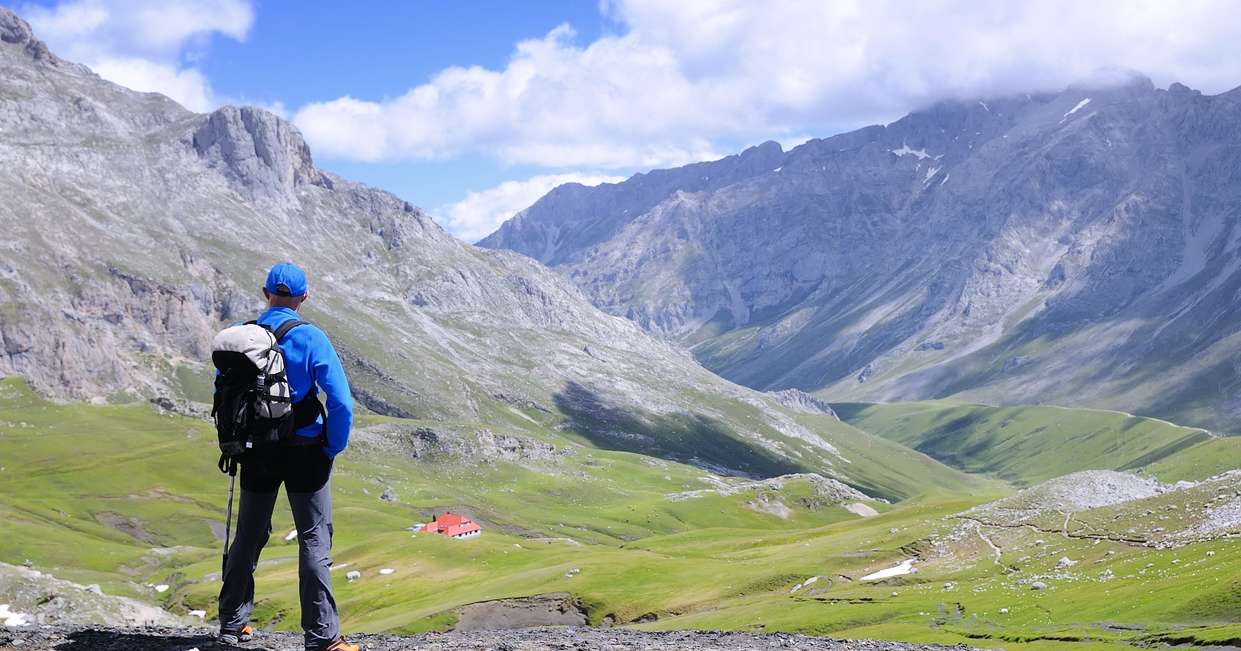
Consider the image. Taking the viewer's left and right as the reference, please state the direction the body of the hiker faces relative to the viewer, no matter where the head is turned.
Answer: facing away from the viewer and to the right of the viewer
